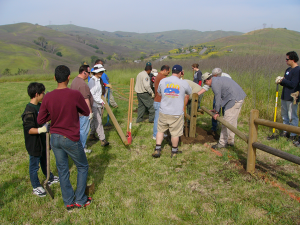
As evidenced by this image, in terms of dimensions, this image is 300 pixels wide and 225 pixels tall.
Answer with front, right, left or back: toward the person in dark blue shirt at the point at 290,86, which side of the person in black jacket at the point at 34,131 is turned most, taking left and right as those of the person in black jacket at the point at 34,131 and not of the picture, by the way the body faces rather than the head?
front

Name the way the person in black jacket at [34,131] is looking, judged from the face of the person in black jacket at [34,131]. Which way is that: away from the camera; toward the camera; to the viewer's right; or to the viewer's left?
to the viewer's right

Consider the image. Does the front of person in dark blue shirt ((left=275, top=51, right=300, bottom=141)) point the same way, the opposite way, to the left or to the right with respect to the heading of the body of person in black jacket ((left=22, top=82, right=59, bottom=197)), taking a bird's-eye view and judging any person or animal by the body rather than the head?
the opposite way

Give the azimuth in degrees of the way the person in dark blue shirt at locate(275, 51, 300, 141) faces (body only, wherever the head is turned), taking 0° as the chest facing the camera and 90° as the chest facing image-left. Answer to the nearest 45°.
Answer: approximately 45°

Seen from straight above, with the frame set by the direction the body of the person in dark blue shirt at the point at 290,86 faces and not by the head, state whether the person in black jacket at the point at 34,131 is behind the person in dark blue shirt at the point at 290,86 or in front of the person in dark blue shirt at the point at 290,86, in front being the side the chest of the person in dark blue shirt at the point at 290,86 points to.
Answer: in front

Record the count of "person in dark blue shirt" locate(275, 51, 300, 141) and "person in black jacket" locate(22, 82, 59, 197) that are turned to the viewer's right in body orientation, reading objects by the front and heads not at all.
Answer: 1

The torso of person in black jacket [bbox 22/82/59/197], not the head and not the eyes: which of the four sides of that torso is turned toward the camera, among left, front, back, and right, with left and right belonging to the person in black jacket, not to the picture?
right
